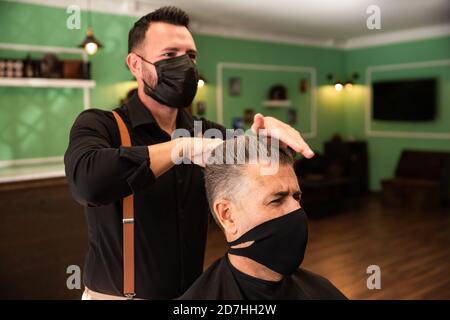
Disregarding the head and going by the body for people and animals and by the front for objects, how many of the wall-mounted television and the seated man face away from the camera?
0

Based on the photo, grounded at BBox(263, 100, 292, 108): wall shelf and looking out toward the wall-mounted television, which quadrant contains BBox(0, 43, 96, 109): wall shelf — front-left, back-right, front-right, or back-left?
back-right

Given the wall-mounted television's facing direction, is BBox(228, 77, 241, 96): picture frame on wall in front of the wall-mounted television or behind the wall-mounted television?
in front

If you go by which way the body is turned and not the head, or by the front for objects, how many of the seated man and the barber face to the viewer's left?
0

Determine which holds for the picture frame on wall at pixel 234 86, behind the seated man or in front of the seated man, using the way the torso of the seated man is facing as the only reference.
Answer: behind

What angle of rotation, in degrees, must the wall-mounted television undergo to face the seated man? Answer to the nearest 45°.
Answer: approximately 45° to its left

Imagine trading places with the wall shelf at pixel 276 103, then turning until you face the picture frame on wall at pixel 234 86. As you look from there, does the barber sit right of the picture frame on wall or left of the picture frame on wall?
left

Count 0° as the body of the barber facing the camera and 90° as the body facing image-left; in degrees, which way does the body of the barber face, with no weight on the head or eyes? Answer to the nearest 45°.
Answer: approximately 315°
